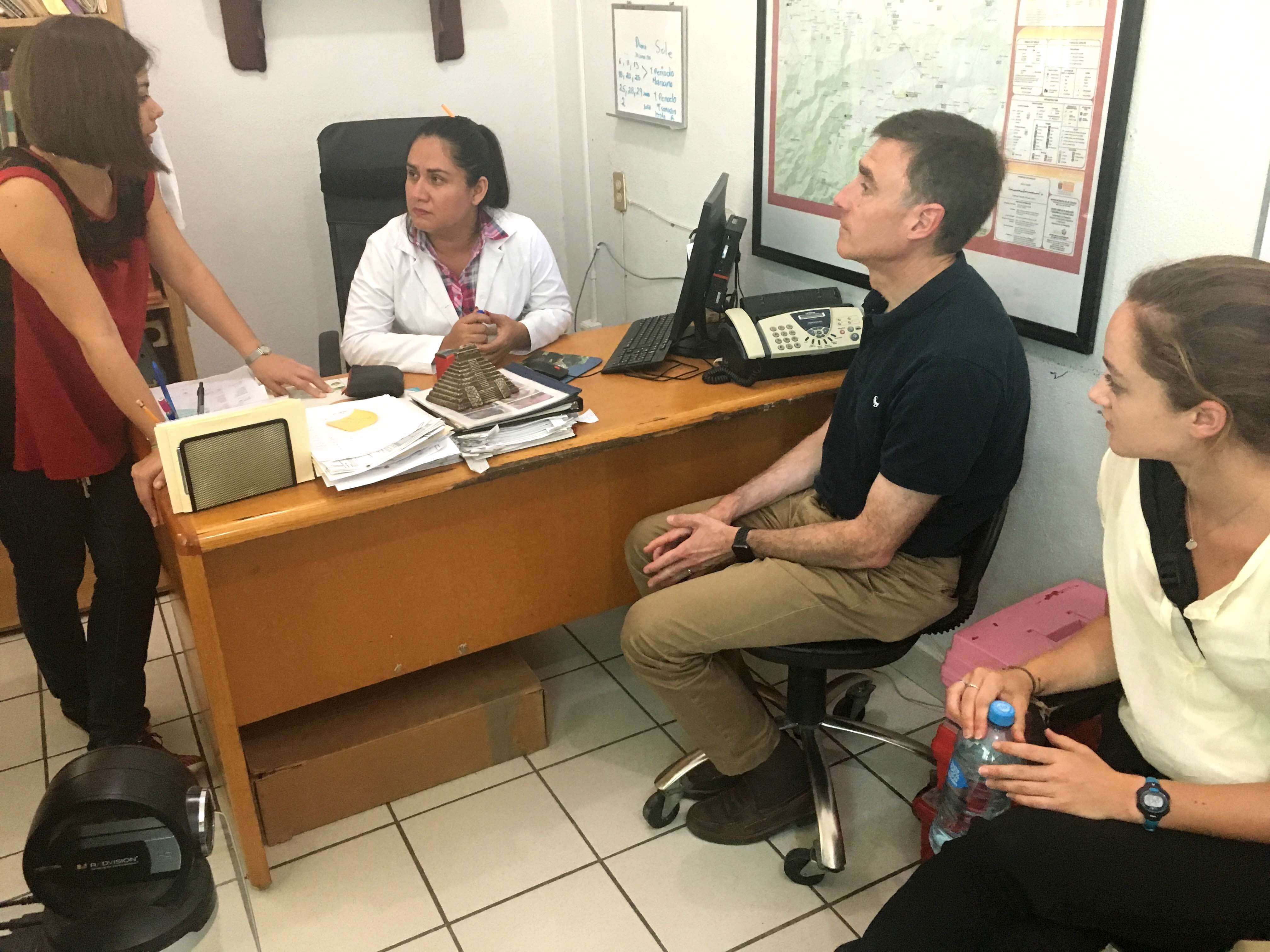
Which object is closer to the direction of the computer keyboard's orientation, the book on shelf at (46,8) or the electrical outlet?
the book on shelf

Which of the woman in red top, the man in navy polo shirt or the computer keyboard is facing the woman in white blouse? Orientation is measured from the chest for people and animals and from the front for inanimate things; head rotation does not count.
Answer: the woman in red top

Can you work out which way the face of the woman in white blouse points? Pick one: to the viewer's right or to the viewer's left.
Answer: to the viewer's left

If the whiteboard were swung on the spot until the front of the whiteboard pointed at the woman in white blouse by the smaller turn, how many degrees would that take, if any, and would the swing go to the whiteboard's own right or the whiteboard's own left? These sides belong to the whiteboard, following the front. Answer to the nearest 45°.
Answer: approximately 45° to the whiteboard's own left

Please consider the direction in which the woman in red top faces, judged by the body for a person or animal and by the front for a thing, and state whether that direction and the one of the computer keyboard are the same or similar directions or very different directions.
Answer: very different directions

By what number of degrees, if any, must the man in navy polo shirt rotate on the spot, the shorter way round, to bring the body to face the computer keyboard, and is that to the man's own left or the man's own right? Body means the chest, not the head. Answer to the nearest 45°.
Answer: approximately 45° to the man's own right

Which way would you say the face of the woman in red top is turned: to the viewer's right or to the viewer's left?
to the viewer's right

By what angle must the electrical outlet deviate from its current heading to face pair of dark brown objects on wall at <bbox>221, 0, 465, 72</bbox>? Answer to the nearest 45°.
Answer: approximately 45° to its right

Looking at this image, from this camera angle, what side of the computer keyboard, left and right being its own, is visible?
left

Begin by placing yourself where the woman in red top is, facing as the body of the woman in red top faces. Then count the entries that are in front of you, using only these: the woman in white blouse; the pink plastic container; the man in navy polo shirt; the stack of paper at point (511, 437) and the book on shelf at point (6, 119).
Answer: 4

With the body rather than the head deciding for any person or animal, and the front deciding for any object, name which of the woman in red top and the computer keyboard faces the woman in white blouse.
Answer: the woman in red top

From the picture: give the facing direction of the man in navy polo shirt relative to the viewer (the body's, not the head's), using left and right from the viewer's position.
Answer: facing to the left of the viewer

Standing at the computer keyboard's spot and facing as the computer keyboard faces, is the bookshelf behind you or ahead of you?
ahead

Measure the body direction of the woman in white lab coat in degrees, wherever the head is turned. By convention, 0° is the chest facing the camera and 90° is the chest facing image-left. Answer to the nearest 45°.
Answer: approximately 0°

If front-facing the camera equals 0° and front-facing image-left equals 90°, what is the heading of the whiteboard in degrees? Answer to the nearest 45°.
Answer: approximately 45°

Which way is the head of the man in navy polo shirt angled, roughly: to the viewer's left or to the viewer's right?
to the viewer's left
